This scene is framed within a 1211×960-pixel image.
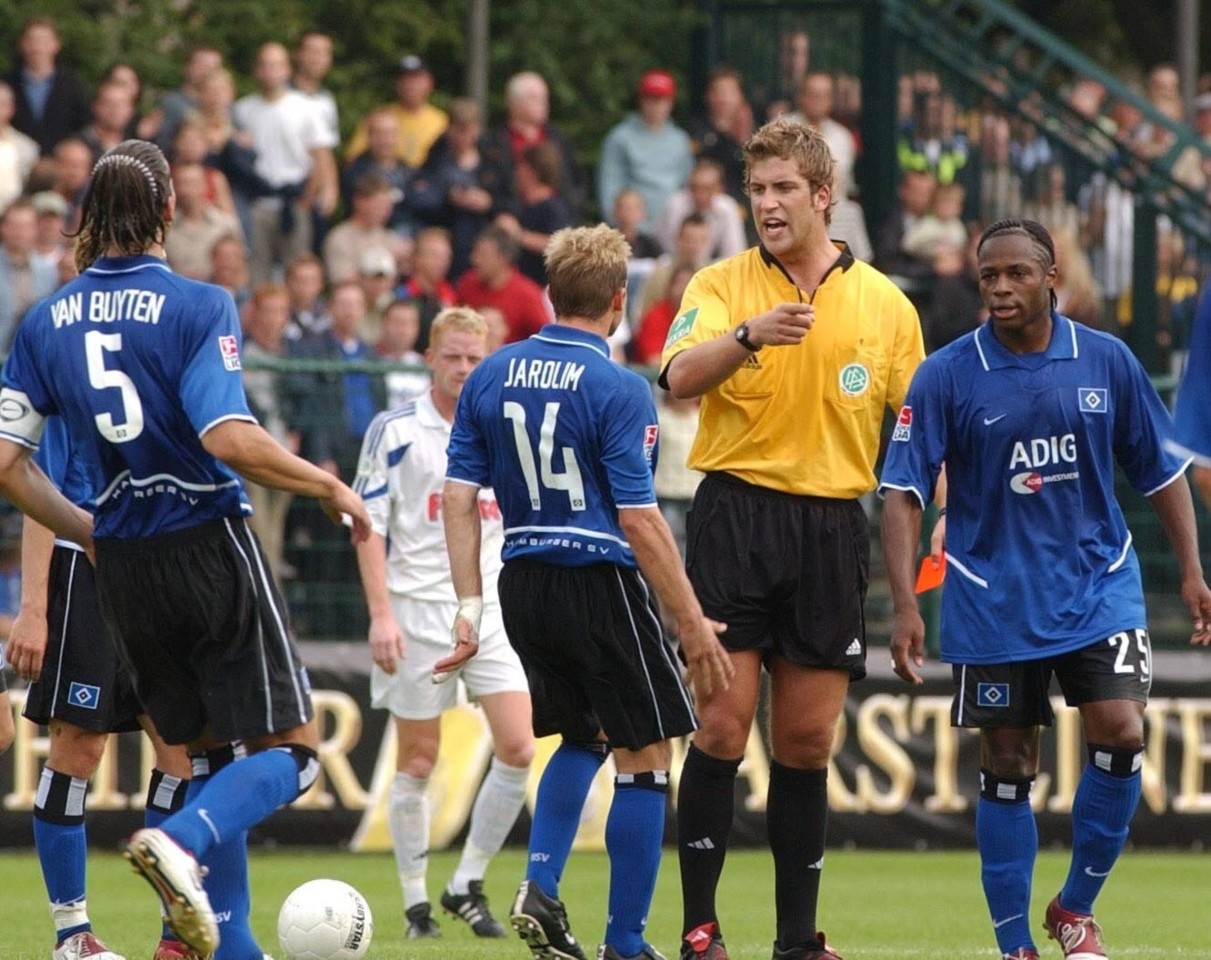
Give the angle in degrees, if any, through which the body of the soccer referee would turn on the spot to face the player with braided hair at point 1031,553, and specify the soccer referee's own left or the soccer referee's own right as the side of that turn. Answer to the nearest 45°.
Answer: approximately 90° to the soccer referee's own left

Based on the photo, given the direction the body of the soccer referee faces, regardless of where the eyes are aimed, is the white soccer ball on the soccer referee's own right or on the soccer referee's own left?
on the soccer referee's own right

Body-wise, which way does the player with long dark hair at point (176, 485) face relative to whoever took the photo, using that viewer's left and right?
facing away from the viewer and to the right of the viewer

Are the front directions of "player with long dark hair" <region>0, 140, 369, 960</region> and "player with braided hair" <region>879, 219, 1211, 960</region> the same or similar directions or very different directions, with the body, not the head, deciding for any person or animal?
very different directions

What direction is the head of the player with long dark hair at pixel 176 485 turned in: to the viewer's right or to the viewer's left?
to the viewer's right

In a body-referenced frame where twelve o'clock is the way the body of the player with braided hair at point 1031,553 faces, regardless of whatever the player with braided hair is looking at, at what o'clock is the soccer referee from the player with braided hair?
The soccer referee is roughly at 3 o'clock from the player with braided hair.

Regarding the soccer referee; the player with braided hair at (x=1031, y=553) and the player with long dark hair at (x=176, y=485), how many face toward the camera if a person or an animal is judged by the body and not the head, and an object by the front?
2

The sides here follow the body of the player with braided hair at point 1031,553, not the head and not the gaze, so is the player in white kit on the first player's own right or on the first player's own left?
on the first player's own right
